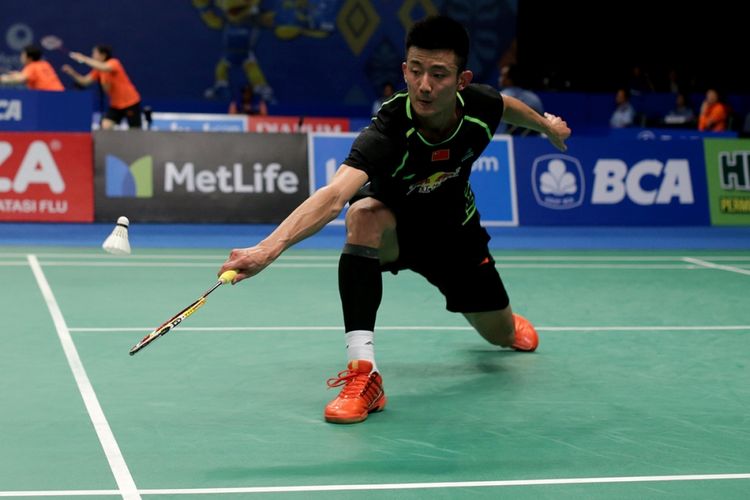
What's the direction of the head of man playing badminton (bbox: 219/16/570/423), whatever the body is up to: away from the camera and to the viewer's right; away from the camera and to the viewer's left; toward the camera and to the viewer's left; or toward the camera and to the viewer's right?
toward the camera and to the viewer's left

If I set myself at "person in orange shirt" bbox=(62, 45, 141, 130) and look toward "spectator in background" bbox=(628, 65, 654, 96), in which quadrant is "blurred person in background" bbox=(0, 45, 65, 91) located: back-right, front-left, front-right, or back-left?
back-left

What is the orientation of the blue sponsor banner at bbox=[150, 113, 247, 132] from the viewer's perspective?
toward the camera

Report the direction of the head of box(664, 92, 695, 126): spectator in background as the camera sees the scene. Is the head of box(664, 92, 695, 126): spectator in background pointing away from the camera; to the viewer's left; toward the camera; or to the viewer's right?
toward the camera

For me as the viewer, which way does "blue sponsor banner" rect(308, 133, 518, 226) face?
facing the viewer

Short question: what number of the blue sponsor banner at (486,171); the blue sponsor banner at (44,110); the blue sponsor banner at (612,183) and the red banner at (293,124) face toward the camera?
4

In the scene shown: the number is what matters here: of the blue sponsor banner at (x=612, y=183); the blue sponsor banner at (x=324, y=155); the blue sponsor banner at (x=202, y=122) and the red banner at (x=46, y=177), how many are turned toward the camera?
4

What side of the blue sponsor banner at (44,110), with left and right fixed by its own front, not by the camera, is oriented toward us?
front

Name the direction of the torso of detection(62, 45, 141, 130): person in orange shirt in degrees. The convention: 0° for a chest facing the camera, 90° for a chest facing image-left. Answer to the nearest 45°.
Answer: approximately 90°

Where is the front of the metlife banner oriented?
toward the camera

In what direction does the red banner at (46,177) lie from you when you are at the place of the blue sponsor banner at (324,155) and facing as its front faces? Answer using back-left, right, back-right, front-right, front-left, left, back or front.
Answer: right

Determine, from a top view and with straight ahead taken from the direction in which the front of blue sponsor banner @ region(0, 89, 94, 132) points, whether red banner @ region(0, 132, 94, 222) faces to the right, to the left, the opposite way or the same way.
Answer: the same way
